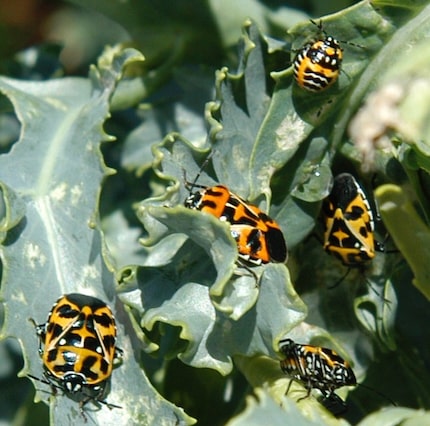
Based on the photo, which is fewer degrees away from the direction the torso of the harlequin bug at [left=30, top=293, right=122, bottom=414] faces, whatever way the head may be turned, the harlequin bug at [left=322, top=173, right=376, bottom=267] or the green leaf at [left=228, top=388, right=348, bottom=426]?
the green leaf

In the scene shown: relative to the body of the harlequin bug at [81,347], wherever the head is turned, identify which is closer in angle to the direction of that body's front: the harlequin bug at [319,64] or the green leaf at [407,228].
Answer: the green leaf

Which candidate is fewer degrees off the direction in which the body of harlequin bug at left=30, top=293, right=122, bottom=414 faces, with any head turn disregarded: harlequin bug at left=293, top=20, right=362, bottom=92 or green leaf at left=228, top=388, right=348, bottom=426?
the green leaf

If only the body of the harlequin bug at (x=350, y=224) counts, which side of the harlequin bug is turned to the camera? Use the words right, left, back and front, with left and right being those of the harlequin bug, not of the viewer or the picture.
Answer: front

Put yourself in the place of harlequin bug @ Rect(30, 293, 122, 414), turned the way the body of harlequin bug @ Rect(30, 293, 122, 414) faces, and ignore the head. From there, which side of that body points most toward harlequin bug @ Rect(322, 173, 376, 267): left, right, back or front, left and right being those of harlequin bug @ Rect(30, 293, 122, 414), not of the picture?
left

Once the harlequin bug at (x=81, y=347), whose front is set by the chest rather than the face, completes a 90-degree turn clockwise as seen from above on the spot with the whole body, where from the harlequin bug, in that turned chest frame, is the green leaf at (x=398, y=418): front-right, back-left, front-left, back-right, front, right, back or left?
back-left

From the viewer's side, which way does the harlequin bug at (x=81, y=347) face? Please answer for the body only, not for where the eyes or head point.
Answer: toward the camera
